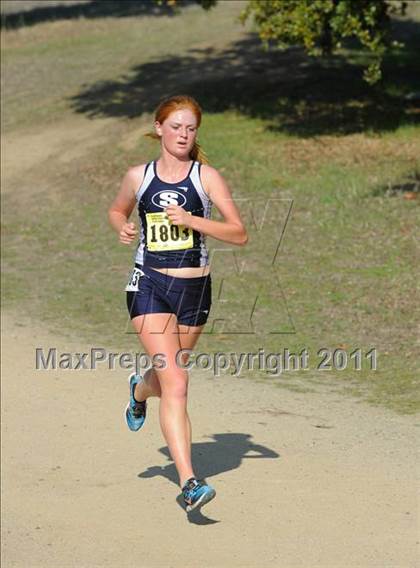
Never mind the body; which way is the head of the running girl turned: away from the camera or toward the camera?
toward the camera

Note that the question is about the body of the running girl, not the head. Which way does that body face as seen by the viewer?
toward the camera
